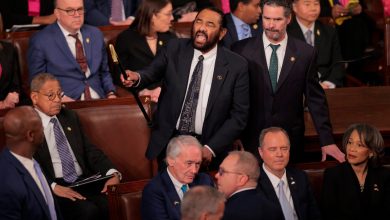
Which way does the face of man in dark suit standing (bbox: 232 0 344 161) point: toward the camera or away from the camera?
toward the camera

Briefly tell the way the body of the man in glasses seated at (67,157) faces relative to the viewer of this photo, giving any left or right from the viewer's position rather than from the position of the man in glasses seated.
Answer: facing the viewer and to the right of the viewer

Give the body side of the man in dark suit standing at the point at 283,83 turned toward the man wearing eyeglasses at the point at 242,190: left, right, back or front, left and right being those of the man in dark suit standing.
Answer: front

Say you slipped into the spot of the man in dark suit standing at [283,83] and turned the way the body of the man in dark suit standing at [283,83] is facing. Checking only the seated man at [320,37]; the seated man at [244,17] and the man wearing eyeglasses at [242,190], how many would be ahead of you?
1

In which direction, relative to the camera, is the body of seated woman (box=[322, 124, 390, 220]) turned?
toward the camera

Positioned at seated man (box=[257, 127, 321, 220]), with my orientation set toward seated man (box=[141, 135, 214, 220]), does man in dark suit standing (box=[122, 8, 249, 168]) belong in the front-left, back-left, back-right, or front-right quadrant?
front-right

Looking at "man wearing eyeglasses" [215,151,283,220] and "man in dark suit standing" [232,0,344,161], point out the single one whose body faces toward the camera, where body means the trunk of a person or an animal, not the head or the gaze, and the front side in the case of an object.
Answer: the man in dark suit standing

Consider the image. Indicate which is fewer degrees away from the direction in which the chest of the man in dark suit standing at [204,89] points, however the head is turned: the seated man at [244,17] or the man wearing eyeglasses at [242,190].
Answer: the man wearing eyeglasses

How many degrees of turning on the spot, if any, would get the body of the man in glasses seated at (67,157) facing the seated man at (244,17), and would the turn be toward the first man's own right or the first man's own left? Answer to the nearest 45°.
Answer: approximately 90° to the first man's own left

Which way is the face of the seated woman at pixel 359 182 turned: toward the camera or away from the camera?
toward the camera

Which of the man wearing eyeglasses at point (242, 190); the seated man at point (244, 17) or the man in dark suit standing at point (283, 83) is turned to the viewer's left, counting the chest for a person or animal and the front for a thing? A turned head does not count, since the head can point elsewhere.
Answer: the man wearing eyeglasses

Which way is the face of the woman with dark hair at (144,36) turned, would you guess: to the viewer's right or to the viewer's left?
to the viewer's right

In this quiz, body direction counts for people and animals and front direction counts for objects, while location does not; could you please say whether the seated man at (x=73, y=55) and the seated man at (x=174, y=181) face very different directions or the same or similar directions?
same or similar directions

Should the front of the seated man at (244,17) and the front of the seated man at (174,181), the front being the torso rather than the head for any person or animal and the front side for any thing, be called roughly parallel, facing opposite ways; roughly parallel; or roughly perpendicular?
roughly parallel

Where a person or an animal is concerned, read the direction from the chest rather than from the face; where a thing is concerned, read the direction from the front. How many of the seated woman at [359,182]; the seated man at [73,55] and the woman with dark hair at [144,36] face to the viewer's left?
0

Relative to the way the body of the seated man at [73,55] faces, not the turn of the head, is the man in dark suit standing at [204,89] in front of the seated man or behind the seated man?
in front
